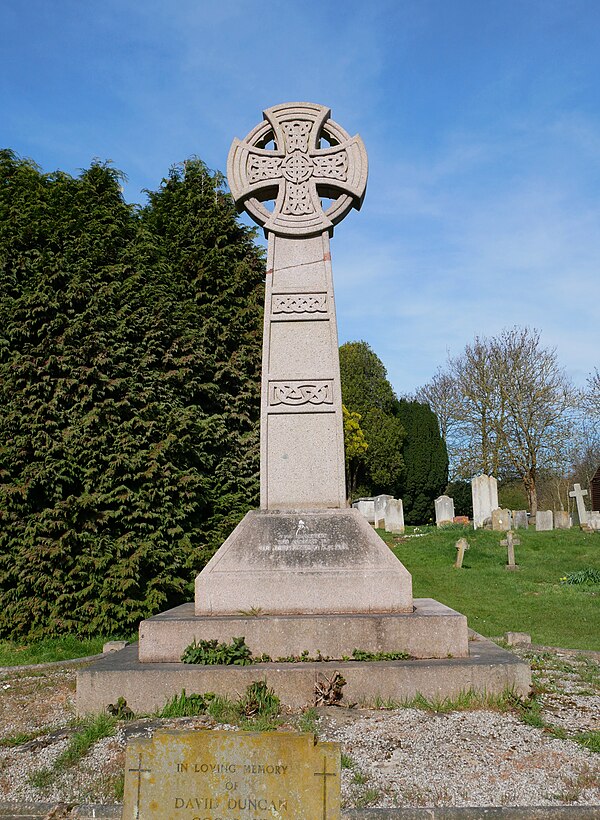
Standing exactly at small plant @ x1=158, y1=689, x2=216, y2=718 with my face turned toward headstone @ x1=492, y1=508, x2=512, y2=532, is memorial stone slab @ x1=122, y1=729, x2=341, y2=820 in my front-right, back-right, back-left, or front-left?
back-right

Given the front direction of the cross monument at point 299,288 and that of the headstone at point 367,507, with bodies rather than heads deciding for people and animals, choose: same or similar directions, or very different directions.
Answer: same or similar directions

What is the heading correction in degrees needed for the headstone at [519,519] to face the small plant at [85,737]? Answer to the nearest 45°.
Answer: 0° — it already faces it

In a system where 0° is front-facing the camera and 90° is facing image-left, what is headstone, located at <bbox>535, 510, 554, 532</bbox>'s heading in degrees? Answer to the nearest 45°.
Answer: approximately 0°

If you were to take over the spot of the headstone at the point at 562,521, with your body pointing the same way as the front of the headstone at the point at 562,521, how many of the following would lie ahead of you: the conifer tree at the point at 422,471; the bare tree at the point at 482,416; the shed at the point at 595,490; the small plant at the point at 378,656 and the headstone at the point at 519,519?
1

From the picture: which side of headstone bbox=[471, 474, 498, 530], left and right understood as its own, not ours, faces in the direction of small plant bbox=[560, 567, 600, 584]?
front

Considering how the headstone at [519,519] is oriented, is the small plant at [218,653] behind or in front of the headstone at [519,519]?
in front

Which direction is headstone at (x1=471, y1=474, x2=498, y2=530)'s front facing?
toward the camera

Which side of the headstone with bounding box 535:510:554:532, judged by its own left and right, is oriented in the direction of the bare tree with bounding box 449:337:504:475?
back

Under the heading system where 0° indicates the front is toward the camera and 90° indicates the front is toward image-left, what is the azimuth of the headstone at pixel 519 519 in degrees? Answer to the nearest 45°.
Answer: approximately 0°

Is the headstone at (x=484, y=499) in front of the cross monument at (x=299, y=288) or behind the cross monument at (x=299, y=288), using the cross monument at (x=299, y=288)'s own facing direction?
behind

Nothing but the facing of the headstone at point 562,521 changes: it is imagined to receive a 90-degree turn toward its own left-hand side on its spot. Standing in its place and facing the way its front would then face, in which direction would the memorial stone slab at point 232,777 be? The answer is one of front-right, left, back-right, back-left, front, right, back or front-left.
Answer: right

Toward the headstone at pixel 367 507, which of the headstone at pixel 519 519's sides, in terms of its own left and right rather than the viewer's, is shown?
right
